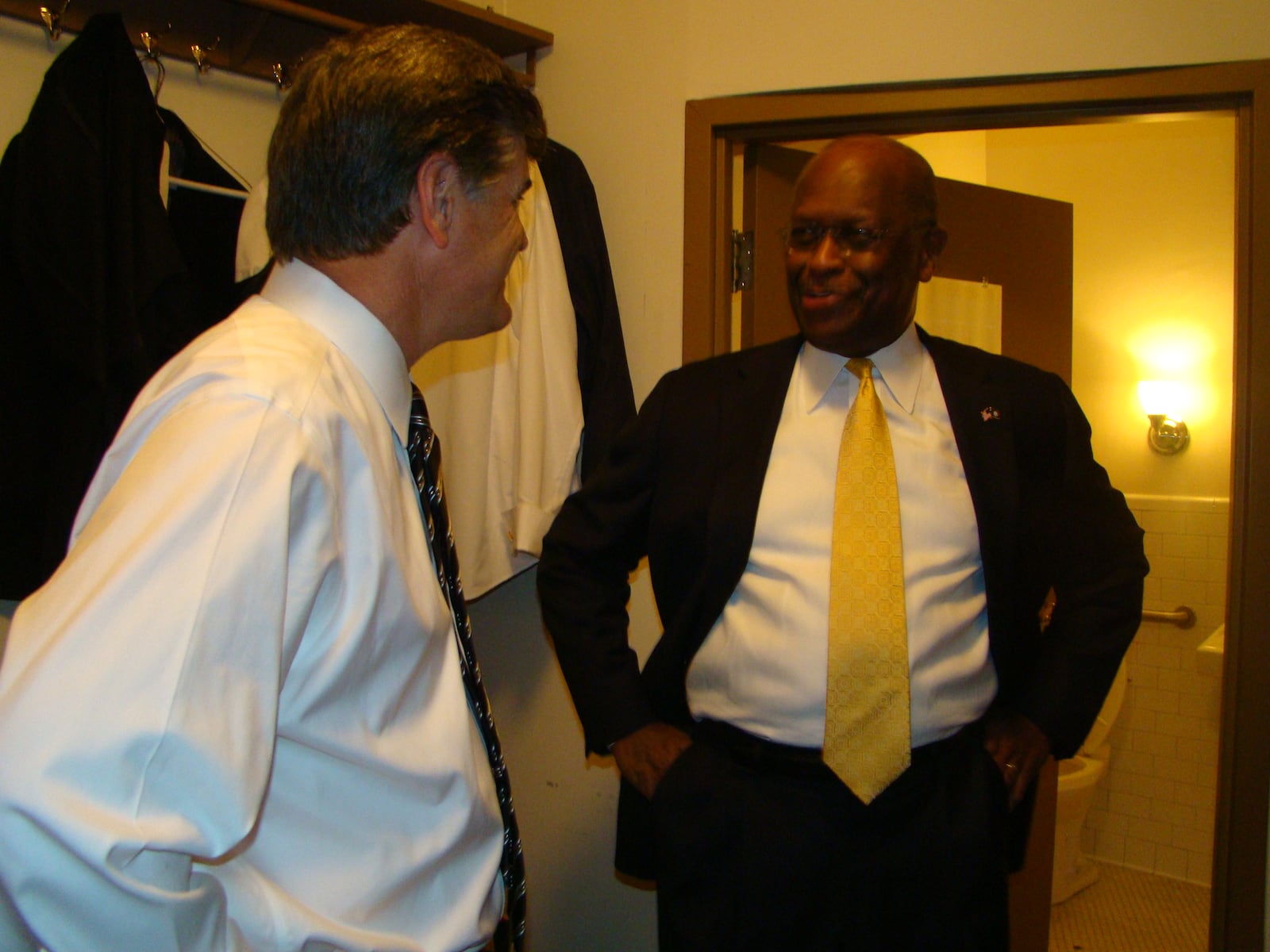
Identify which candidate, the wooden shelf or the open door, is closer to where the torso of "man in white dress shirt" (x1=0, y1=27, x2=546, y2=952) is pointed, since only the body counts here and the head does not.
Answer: the open door

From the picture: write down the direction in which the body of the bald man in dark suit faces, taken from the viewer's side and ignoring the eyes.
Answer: toward the camera

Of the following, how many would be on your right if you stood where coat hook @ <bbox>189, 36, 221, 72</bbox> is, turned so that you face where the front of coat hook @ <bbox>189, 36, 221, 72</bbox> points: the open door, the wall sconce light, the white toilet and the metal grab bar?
0

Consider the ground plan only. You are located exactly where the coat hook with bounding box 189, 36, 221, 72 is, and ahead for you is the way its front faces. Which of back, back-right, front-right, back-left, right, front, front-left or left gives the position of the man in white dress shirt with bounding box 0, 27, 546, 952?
front-right

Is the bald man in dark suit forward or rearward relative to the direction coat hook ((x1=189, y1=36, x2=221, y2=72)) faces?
forward

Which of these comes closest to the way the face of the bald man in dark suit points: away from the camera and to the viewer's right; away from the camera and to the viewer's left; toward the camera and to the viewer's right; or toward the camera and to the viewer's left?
toward the camera and to the viewer's left

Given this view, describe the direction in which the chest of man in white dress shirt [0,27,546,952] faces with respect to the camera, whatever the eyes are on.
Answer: to the viewer's right

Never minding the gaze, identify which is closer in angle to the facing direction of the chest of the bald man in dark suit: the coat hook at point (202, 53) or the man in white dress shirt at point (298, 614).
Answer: the man in white dress shirt

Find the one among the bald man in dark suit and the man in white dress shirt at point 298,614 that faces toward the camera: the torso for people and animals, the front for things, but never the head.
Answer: the bald man in dark suit

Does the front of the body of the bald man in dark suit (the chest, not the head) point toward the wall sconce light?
no

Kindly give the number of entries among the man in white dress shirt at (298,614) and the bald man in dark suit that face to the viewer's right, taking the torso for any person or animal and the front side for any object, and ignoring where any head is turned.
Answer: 1

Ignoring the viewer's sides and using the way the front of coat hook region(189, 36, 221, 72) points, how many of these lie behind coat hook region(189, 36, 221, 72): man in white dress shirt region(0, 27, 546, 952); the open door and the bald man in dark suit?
0

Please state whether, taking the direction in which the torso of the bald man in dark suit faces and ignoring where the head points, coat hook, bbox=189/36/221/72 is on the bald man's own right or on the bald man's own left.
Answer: on the bald man's own right

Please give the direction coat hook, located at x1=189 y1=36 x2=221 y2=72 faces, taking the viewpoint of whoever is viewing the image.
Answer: facing the viewer and to the right of the viewer
